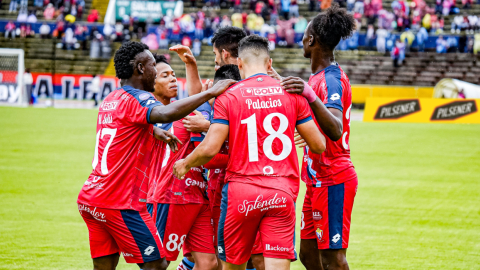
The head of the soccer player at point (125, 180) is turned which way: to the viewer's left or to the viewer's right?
to the viewer's right

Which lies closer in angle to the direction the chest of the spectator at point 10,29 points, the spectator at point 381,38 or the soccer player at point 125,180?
the soccer player

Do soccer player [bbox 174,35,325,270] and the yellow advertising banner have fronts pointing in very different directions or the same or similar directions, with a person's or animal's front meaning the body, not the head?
very different directions

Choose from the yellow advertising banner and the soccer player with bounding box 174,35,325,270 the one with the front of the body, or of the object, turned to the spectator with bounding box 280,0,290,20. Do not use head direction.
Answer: the soccer player

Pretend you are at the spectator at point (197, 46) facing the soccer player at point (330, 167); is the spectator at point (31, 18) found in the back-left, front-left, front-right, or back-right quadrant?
back-right

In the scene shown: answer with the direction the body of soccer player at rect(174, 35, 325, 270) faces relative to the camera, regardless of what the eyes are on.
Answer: away from the camera

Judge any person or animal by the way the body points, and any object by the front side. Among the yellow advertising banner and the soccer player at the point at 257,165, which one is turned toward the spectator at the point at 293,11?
the soccer player

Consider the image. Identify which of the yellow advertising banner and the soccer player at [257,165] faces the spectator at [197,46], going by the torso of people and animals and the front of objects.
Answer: the soccer player

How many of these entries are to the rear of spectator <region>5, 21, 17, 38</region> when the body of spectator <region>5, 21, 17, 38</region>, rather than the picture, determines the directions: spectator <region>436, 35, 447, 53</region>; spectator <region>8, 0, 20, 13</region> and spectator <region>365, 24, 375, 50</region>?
1

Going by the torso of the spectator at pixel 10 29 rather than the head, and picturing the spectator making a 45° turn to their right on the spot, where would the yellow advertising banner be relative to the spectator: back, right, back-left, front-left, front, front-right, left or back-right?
left

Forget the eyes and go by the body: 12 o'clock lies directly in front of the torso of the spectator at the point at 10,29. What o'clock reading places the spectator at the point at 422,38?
the spectator at the point at 422,38 is roughly at 10 o'clock from the spectator at the point at 10,29.

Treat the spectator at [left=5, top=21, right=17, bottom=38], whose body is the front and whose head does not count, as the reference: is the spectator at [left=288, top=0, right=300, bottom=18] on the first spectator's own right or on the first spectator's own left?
on the first spectator's own left

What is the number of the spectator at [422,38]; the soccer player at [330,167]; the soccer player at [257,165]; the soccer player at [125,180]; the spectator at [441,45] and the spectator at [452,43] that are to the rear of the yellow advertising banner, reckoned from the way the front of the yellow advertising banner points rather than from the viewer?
3

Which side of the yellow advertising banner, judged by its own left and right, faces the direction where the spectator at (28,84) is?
right

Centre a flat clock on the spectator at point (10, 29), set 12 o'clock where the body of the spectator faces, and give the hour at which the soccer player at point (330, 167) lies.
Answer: The soccer player is roughly at 12 o'clock from the spectator.
